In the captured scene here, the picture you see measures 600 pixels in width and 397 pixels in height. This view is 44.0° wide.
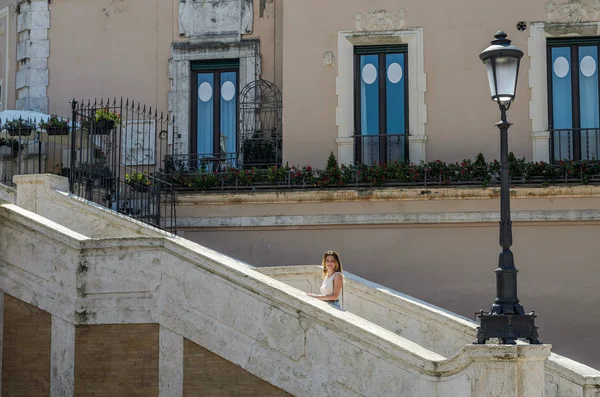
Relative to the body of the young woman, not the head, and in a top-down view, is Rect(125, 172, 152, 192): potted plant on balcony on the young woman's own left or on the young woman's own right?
on the young woman's own right

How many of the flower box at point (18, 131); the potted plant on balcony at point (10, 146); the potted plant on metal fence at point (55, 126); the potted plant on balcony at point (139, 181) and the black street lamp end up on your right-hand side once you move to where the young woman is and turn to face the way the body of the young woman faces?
4

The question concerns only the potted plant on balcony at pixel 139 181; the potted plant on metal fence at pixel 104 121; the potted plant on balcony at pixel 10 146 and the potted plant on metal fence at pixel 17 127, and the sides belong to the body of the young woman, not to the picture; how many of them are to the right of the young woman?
4

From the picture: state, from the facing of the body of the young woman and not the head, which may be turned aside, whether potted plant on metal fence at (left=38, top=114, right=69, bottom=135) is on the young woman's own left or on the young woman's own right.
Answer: on the young woman's own right

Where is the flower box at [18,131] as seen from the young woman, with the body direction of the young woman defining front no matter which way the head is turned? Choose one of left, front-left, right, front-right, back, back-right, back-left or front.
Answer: right

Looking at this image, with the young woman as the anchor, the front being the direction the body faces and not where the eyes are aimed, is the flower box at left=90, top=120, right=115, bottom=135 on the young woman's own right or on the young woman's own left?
on the young woman's own right

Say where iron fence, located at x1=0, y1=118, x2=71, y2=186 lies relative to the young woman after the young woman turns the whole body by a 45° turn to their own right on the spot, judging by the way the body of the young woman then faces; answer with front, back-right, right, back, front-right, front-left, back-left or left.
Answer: front-right

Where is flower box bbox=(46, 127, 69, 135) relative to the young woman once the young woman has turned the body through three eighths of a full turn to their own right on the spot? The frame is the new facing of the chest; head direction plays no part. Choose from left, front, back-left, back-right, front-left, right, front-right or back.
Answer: front-left

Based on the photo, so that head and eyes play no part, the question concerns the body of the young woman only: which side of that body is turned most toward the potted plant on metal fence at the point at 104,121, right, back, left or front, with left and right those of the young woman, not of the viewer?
right

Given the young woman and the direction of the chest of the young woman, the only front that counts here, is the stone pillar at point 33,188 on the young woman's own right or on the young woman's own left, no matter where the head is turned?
on the young woman's own right

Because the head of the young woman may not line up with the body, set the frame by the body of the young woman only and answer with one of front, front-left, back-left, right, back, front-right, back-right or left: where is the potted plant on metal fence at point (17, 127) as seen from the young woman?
right

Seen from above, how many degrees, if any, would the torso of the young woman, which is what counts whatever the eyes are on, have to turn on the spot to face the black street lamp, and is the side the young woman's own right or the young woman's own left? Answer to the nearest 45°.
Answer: approximately 90° to the young woman's own left

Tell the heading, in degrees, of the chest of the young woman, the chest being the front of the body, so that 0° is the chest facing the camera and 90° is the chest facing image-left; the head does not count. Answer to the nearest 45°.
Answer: approximately 45°
